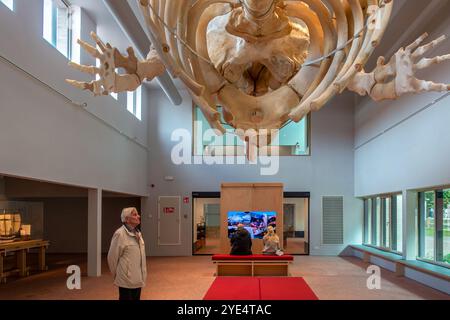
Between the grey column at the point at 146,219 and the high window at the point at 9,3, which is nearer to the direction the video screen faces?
the high window

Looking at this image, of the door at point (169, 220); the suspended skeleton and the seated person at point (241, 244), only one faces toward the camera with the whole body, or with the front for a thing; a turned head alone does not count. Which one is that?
the door

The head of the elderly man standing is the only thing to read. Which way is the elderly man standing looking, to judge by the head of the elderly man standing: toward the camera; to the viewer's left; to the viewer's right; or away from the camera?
to the viewer's right

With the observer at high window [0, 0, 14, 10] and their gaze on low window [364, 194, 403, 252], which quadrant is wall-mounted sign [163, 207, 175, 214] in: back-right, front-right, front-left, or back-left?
front-left

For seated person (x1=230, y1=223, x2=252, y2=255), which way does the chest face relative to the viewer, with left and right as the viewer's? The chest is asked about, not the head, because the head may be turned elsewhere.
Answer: facing away from the viewer

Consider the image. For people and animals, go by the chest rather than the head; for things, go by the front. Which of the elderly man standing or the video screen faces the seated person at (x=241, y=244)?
the video screen

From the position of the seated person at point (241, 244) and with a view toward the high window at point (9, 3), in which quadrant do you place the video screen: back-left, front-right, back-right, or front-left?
back-right

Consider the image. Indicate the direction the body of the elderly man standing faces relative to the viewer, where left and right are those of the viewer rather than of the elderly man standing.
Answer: facing the viewer and to the right of the viewer

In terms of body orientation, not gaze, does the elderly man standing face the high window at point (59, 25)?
no

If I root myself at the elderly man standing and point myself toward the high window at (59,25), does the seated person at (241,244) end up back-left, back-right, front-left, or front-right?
front-right

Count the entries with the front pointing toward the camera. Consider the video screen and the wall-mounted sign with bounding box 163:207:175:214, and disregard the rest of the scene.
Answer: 2

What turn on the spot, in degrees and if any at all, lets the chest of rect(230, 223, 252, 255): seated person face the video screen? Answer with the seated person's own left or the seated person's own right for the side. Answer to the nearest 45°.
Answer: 0° — they already face it

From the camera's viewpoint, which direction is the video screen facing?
toward the camera

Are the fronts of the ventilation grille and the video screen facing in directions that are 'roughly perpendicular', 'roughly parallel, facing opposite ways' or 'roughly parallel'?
roughly parallel

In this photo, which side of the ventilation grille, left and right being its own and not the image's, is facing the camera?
front

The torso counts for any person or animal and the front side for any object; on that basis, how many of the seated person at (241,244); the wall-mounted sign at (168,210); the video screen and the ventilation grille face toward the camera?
3

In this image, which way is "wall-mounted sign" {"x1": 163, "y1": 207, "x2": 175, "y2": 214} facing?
toward the camera
